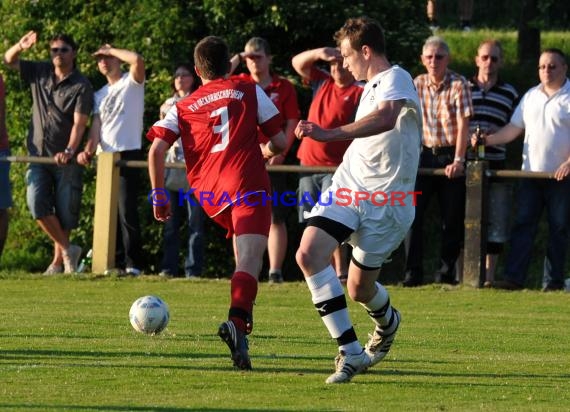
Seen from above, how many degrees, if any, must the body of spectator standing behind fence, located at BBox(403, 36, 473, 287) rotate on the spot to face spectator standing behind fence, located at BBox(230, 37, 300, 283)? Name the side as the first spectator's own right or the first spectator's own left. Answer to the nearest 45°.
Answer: approximately 90° to the first spectator's own right

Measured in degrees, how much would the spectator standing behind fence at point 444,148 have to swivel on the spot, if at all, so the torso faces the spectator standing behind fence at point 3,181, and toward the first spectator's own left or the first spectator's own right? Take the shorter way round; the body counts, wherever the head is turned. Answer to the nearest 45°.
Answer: approximately 90° to the first spectator's own right

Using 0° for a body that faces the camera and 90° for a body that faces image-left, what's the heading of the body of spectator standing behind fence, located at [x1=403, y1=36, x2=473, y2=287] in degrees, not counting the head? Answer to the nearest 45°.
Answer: approximately 0°

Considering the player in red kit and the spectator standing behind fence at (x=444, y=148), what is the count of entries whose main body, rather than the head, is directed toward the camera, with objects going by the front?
1

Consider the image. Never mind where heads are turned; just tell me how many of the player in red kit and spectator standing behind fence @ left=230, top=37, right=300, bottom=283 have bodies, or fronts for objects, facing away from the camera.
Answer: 1

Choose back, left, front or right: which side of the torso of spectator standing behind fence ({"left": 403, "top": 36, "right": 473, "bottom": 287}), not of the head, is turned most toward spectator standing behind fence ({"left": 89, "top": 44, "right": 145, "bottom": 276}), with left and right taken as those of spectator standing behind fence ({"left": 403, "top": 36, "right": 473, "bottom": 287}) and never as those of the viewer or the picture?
right

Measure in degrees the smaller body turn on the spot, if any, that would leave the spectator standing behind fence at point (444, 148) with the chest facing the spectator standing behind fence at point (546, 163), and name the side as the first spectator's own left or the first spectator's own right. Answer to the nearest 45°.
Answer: approximately 90° to the first spectator's own left

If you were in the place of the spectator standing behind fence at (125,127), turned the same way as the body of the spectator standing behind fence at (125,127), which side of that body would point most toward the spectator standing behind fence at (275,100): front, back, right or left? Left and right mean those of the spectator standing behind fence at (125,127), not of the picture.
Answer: left

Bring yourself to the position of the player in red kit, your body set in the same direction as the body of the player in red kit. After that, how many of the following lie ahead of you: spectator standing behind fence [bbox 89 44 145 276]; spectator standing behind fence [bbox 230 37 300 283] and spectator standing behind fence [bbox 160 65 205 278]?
3

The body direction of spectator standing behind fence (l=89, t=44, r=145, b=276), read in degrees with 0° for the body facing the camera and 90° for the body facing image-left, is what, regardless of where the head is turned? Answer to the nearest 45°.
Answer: approximately 45°

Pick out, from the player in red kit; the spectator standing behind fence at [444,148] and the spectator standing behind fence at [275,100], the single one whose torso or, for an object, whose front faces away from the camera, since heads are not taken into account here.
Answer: the player in red kit

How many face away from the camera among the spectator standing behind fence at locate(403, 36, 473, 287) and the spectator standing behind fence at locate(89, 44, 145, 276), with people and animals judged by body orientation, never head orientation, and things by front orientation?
0

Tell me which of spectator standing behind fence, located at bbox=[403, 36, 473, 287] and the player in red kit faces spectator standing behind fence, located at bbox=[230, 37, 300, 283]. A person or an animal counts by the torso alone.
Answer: the player in red kit

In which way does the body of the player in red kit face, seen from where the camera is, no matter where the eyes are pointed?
away from the camera
